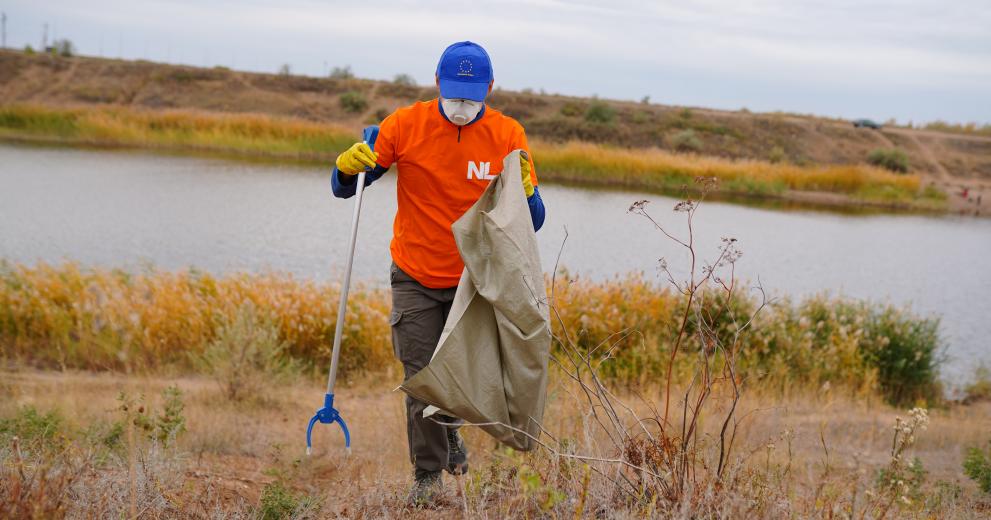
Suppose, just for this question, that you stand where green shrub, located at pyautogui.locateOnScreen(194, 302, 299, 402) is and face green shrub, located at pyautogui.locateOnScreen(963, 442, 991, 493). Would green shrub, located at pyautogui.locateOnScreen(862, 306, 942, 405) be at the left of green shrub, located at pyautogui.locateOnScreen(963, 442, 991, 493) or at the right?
left

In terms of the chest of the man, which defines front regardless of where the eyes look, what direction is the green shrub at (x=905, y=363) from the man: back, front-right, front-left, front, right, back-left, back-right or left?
back-left

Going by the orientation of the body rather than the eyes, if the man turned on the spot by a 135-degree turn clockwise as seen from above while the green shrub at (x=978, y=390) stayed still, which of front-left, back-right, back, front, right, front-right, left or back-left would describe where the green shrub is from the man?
right

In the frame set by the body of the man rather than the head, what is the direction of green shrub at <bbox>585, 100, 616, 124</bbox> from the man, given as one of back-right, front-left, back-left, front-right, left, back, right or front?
back

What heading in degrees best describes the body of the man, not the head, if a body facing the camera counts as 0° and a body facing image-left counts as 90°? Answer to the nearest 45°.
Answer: approximately 0°

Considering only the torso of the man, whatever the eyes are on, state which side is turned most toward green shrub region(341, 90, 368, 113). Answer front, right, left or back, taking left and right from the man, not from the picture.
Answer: back

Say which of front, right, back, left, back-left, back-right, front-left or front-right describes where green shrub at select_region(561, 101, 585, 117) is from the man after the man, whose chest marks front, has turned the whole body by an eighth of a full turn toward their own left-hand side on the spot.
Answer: back-left

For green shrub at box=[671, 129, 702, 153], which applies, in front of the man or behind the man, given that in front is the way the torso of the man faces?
behind

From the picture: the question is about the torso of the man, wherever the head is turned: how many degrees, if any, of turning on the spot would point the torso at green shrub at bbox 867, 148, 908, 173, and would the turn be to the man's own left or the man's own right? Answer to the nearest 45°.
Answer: approximately 135° to the man's own left

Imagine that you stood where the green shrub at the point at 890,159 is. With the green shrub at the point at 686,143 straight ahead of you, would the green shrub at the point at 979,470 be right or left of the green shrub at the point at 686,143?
left

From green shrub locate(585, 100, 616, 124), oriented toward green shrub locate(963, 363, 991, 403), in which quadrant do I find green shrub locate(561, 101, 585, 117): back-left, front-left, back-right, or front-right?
back-right
